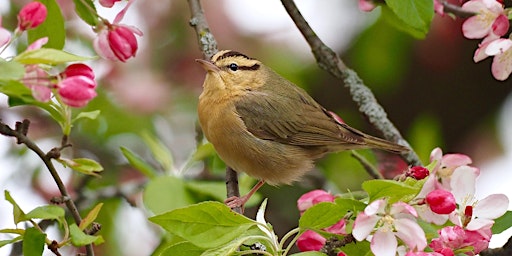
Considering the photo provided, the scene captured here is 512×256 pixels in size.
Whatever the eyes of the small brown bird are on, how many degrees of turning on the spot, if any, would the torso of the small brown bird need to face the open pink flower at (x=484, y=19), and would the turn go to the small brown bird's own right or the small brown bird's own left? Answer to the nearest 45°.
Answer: approximately 135° to the small brown bird's own left

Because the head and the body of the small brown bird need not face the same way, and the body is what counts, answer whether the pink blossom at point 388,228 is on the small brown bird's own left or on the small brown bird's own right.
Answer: on the small brown bird's own left

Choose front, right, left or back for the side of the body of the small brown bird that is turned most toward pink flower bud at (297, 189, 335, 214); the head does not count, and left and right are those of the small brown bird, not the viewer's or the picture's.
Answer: left

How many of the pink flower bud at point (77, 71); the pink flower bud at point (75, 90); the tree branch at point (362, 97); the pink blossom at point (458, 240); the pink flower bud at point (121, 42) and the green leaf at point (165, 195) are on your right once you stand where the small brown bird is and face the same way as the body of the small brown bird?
0

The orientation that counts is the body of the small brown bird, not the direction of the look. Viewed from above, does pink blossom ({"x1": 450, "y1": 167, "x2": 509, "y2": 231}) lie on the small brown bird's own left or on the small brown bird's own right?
on the small brown bird's own left

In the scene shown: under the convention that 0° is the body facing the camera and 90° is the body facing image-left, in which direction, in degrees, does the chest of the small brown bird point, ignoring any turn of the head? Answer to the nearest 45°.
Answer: approximately 90°

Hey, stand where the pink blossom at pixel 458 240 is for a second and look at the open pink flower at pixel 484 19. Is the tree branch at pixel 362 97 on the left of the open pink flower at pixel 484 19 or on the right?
left

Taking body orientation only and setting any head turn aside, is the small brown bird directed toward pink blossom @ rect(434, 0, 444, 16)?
no

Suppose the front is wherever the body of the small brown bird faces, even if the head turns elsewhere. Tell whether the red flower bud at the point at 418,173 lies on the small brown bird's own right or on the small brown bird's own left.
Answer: on the small brown bird's own left
